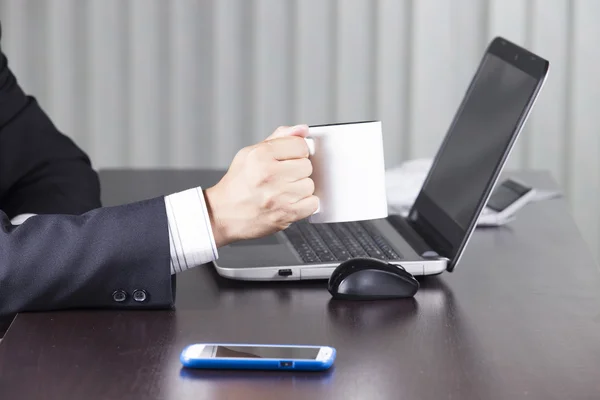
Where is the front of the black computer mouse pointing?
to the viewer's right

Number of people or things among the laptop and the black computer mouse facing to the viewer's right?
1

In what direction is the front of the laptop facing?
to the viewer's left

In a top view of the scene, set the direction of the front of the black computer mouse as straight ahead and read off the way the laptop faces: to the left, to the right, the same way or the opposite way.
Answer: the opposite way
